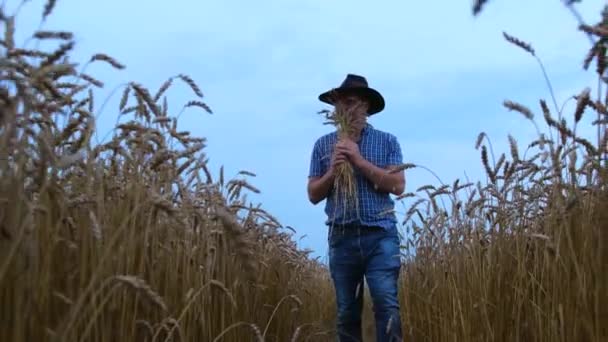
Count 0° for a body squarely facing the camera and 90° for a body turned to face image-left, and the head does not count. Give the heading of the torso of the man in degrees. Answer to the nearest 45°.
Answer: approximately 0°
